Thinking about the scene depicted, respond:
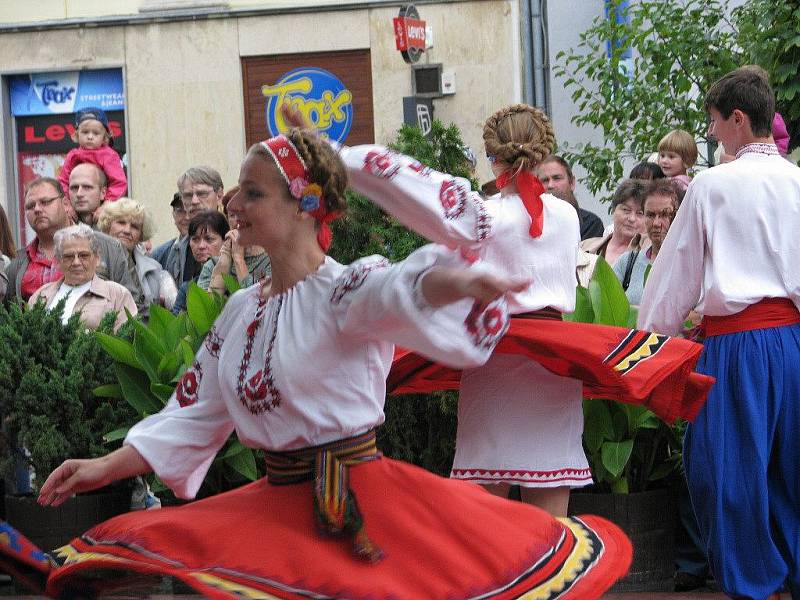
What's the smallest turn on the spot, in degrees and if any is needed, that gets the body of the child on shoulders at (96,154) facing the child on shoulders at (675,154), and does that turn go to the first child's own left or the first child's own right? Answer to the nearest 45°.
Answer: approximately 45° to the first child's own left

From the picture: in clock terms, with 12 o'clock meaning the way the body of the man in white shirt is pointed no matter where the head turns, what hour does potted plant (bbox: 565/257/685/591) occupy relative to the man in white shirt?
The potted plant is roughly at 11 o'clock from the man in white shirt.

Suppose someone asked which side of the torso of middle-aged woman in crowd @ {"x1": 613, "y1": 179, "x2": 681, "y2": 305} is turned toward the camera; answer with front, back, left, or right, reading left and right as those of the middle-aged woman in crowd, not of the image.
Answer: front

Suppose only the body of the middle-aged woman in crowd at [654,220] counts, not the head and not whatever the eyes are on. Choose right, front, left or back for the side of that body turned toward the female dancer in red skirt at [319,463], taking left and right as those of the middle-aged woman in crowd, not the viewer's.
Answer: front

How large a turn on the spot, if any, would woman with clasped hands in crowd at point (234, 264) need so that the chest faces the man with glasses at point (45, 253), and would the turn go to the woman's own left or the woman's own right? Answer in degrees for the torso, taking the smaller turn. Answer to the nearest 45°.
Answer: approximately 135° to the woman's own right

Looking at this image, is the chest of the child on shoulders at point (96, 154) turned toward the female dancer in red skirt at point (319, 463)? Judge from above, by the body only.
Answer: yes

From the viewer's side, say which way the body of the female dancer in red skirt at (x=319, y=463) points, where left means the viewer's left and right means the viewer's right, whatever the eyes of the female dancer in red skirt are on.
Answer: facing the viewer and to the left of the viewer

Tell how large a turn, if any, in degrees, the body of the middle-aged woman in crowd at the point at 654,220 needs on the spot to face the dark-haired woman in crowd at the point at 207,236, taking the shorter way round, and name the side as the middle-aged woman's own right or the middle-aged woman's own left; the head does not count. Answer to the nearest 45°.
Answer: approximately 90° to the middle-aged woman's own right

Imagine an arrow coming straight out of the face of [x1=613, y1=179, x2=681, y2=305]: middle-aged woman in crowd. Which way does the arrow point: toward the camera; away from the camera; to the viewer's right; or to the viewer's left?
toward the camera

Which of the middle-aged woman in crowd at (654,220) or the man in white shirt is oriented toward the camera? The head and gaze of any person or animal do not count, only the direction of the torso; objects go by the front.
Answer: the middle-aged woman in crowd

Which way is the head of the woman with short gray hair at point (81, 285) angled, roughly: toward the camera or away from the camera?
toward the camera

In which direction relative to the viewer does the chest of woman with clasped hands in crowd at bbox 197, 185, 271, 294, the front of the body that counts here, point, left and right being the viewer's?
facing the viewer

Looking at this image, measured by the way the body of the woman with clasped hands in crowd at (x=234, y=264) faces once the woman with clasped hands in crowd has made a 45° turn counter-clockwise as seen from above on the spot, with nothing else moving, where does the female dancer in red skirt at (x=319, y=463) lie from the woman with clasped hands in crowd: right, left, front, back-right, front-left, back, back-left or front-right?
front-right

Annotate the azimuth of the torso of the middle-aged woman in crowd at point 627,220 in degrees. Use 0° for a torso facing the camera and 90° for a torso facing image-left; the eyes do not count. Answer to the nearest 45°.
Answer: approximately 0°
